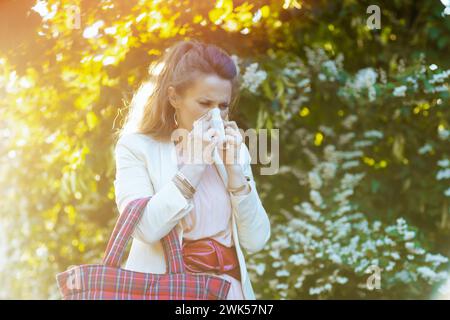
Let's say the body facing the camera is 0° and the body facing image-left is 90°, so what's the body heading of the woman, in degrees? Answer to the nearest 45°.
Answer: approximately 315°

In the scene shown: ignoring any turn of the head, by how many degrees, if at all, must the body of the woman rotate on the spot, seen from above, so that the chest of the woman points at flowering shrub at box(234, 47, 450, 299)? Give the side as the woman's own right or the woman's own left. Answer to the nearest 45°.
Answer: approximately 90° to the woman's own left
